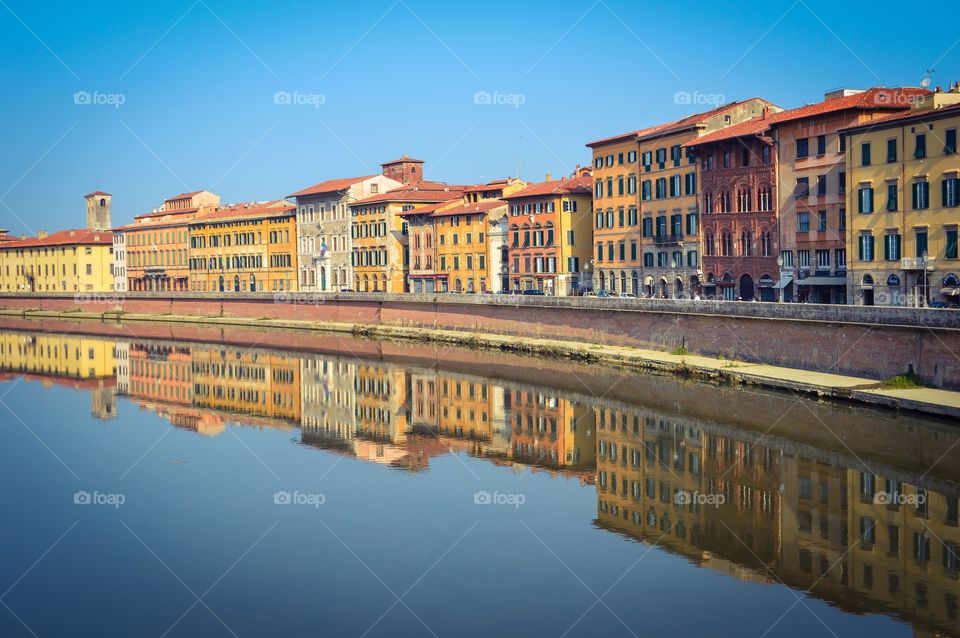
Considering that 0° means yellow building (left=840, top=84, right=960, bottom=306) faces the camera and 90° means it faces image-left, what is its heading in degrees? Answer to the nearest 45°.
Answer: approximately 45°
